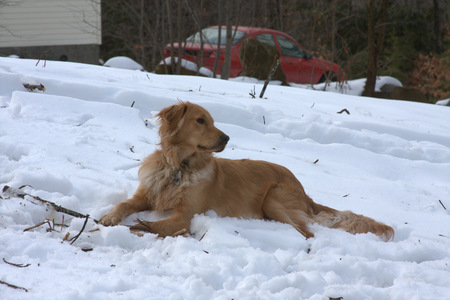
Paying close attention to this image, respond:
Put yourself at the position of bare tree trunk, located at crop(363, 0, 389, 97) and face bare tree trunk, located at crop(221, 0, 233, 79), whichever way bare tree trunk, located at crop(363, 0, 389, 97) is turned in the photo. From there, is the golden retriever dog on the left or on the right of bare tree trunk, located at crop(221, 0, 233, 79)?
left

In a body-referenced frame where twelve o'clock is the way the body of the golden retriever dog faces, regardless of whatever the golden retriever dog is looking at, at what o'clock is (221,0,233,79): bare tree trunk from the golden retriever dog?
The bare tree trunk is roughly at 3 o'clock from the golden retriever dog.

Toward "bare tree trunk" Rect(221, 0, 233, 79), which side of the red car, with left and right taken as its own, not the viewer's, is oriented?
right

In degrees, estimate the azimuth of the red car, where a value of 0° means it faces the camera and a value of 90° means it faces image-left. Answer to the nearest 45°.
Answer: approximately 270°

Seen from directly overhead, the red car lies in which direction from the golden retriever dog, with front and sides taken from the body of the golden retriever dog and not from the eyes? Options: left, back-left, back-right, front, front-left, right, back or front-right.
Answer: right

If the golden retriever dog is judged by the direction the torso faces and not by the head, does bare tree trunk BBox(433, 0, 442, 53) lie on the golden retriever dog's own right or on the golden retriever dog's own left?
on the golden retriever dog's own right

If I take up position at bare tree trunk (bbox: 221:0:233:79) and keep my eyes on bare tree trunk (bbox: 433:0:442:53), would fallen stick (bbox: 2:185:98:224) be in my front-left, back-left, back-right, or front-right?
back-right

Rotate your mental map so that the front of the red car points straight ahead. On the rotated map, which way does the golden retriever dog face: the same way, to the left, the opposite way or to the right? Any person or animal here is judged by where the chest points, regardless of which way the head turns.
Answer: the opposite way

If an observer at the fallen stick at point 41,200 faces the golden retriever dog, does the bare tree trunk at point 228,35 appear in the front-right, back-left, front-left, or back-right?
front-left

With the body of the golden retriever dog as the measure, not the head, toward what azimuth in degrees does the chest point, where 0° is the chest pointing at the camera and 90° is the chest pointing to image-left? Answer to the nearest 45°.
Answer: approximately 90°

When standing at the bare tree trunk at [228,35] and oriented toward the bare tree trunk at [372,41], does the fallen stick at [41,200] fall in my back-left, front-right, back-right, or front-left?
back-right

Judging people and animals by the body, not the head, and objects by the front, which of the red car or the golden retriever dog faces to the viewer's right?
the red car
